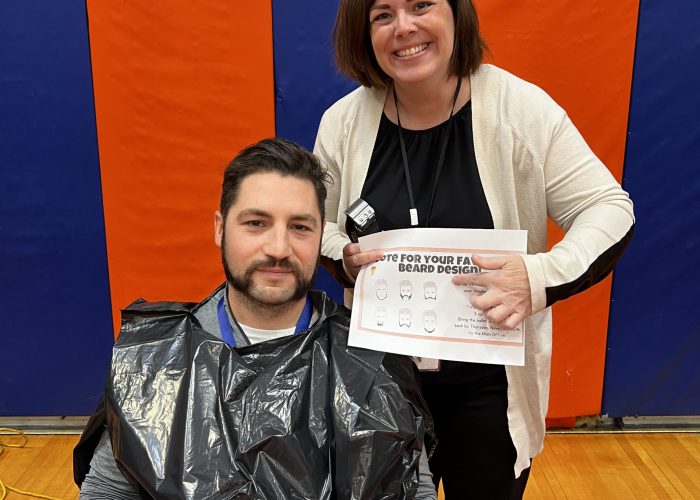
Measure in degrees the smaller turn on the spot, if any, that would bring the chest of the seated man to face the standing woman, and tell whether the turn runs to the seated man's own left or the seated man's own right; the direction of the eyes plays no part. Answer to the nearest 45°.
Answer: approximately 90° to the seated man's own left

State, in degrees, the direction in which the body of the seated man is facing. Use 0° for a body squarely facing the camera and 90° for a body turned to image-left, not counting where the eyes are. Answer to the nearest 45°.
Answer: approximately 0°
